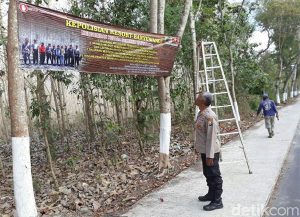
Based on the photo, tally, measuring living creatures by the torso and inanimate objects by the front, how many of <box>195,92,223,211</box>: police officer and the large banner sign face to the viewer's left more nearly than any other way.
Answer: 1

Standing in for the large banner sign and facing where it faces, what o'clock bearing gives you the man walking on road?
The man walking on road is roughly at 9 o'clock from the large banner sign.

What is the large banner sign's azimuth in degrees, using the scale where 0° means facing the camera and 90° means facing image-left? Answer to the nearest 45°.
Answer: approximately 315°

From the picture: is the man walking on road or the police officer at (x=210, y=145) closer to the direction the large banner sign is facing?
the police officer

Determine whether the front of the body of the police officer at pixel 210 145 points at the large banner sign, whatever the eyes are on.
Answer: yes

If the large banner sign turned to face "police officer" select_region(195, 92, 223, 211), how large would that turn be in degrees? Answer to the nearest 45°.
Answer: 0° — it already faces them

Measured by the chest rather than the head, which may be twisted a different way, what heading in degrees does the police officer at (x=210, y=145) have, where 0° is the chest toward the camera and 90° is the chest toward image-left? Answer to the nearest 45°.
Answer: approximately 90°

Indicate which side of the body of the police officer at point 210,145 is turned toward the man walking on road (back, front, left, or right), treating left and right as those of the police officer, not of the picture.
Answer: right

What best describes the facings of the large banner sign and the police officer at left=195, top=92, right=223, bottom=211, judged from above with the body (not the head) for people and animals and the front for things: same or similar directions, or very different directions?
very different directions

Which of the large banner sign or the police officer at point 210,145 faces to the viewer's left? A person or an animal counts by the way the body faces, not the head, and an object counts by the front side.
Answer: the police officer
